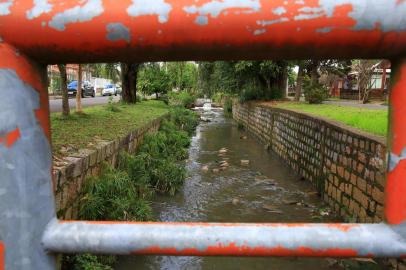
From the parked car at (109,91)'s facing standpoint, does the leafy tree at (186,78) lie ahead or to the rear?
to the rear

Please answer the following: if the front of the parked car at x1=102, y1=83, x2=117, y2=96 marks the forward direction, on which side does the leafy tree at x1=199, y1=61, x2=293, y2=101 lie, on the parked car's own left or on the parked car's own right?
on the parked car's own left

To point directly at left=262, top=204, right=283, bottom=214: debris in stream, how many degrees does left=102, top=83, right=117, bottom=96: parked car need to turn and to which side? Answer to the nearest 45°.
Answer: approximately 45° to its left

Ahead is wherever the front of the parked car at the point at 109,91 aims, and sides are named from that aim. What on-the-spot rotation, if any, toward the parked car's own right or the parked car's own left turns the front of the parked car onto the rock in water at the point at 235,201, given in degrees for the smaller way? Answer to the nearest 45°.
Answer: approximately 45° to the parked car's own left

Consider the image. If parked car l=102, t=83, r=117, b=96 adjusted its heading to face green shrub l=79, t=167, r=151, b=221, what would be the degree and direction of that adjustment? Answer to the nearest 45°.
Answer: approximately 45° to its left

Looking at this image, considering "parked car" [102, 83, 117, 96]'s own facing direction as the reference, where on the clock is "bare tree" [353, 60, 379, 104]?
The bare tree is roughly at 9 o'clock from the parked car.

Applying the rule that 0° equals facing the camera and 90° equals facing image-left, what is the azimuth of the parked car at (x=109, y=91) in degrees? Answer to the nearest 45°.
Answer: approximately 45°

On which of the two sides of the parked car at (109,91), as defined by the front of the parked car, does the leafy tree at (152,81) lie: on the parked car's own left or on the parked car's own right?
on the parked car's own left

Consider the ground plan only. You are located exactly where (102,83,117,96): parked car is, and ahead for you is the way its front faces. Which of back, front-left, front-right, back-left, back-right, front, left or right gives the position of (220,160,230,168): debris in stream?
front-left

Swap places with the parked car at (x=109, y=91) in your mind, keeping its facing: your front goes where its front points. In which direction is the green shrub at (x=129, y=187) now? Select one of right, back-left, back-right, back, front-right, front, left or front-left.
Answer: front-left

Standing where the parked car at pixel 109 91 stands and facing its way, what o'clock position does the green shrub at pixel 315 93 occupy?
The green shrub is roughly at 10 o'clock from the parked car.

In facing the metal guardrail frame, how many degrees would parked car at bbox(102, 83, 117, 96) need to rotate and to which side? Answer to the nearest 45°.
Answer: approximately 45° to its left

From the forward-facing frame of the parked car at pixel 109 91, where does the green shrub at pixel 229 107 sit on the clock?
The green shrub is roughly at 9 o'clock from the parked car.
